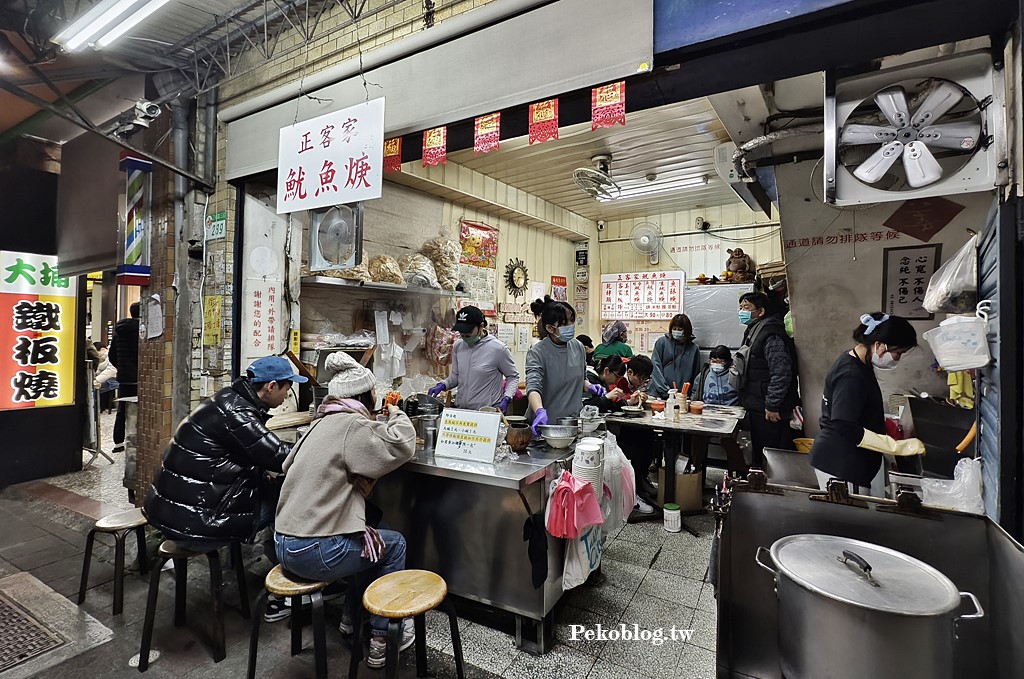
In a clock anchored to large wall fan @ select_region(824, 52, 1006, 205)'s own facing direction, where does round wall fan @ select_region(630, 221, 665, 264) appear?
round wall fan @ select_region(630, 221, 665, 264) is roughly at 5 o'clock from large wall fan @ select_region(824, 52, 1006, 205).

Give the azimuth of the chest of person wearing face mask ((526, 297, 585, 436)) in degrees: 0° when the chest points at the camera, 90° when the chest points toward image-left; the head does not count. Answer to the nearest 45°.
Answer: approximately 315°

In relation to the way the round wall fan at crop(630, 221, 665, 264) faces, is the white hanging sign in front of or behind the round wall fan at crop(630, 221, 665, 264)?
in front

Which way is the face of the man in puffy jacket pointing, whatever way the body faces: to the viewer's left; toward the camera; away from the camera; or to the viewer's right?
to the viewer's right

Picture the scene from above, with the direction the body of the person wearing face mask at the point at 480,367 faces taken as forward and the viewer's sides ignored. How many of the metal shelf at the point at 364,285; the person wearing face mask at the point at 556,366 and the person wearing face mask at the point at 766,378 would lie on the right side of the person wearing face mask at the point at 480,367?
1

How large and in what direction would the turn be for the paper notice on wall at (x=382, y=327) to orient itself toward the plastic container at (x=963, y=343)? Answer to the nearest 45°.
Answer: approximately 45° to its left

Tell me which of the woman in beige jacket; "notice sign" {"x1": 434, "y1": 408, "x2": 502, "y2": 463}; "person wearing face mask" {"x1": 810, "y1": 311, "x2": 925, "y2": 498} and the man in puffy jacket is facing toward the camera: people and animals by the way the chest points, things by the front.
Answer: the notice sign

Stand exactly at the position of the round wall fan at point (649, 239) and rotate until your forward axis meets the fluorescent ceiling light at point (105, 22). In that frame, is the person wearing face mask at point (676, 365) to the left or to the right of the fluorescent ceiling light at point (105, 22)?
left

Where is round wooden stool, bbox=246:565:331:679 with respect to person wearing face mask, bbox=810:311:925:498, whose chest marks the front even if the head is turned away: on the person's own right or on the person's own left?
on the person's own right
